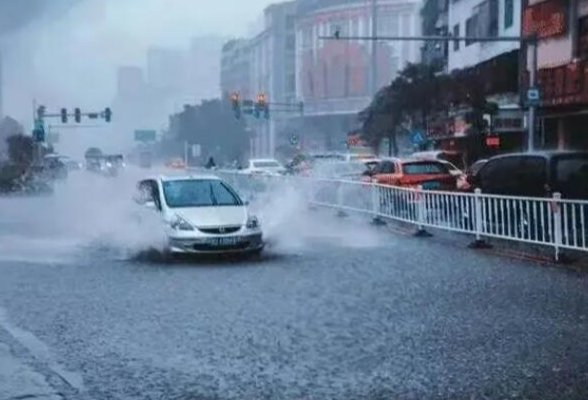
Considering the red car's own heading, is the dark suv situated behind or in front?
behind

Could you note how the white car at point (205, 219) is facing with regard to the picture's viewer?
facing the viewer and to the right of the viewer

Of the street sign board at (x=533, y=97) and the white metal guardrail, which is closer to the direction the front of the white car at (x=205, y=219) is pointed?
the white metal guardrail

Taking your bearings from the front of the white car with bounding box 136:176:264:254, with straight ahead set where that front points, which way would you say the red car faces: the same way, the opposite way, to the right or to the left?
the opposite way

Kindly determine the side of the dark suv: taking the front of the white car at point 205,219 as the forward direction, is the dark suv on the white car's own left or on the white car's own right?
on the white car's own left

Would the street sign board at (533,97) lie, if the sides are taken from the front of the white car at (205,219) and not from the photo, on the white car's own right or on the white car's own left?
on the white car's own left
